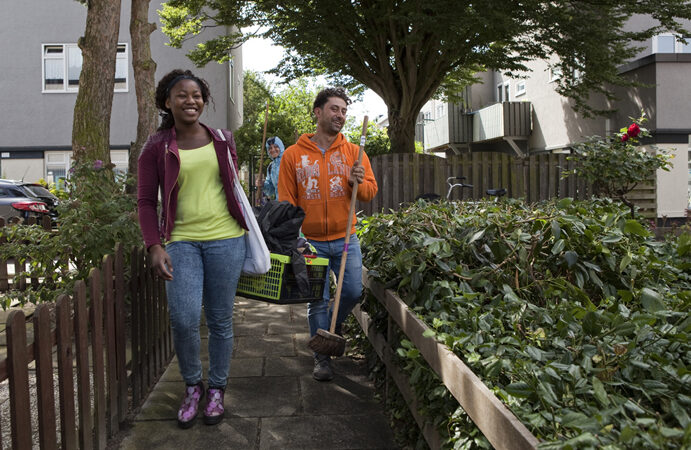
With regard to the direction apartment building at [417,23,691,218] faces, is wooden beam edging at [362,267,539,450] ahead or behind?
ahead

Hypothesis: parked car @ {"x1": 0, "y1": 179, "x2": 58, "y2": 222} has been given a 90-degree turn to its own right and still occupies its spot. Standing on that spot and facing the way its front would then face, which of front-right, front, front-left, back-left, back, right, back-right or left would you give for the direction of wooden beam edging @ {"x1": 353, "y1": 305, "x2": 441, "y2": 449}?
back-right

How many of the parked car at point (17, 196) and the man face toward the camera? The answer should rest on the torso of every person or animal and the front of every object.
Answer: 1

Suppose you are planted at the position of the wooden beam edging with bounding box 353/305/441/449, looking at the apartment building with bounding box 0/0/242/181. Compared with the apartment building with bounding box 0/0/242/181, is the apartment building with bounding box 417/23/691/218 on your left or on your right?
right

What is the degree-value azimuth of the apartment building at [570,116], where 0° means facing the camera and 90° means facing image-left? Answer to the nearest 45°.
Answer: approximately 45°

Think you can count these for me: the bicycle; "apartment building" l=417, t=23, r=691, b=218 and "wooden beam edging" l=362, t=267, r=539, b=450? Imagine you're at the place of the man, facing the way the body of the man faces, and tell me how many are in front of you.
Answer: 1

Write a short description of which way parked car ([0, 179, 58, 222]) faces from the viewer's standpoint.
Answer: facing away from the viewer and to the left of the viewer

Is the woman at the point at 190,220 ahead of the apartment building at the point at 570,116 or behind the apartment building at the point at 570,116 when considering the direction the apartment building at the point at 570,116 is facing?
ahead

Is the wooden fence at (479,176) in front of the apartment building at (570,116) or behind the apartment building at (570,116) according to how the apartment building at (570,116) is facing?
in front
